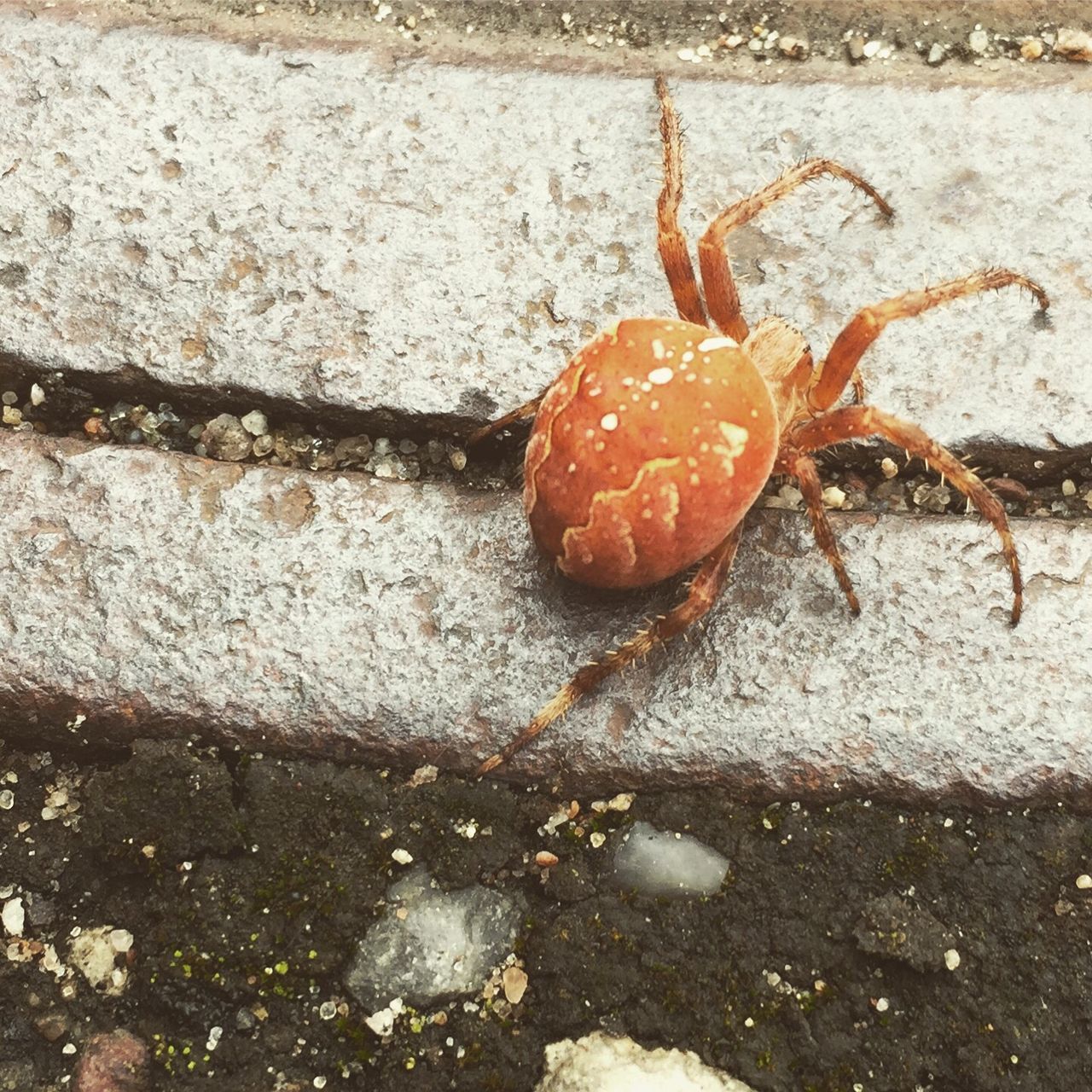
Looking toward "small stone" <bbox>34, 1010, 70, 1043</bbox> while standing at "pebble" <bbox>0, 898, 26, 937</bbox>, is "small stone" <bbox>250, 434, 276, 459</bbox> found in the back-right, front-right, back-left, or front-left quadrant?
back-left

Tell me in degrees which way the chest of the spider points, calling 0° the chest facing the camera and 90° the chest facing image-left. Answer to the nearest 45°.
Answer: approximately 225°
